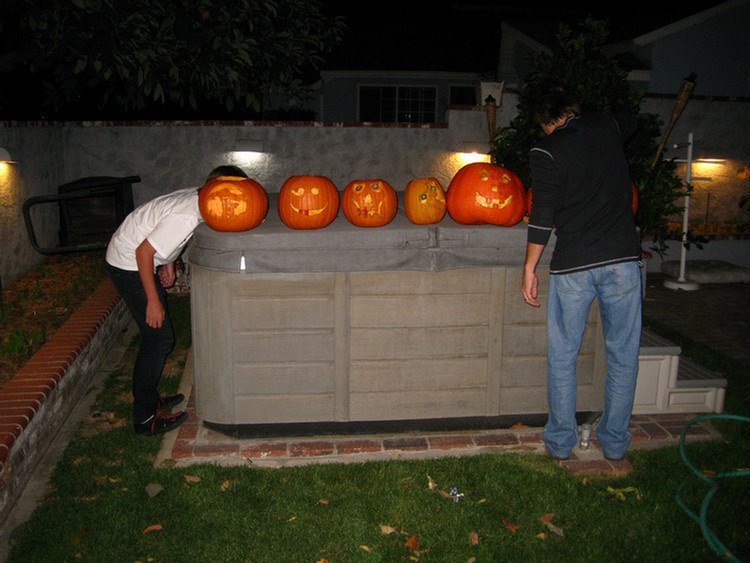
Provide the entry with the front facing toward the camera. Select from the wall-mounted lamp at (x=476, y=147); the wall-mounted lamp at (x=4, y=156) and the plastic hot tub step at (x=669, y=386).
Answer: the wall-mounted lamp at (x=476, y=147)

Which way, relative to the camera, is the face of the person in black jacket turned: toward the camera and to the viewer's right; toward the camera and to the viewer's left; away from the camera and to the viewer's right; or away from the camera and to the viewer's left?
away from the camera and to the viewer's left

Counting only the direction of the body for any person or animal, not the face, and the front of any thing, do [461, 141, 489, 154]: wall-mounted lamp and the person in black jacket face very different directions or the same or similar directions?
very different directions

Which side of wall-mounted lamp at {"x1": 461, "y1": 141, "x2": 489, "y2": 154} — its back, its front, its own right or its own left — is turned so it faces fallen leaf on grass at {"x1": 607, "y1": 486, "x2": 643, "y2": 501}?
front

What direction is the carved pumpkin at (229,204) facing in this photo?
toward the camera

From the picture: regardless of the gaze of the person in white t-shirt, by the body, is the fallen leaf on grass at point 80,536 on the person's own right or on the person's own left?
on the person's own right

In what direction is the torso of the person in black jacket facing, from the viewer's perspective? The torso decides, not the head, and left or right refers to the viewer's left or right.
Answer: facing away from the viewer

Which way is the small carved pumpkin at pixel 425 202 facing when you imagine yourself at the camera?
facing the viewer and to the right of the viewer

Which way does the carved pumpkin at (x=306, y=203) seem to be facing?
toward the camera

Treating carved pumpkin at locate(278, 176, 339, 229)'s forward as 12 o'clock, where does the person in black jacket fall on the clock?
The person in black jacket is roughly at 10 o'clock from the carved pumpkin.

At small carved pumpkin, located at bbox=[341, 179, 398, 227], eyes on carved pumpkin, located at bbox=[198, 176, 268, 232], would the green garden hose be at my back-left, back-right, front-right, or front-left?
back-left

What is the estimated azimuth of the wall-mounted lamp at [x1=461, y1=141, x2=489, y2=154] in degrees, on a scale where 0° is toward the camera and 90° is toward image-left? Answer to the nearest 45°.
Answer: approximately 0°

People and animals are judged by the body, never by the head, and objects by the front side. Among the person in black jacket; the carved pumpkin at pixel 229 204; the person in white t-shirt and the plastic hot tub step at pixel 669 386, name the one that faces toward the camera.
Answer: the carved pumpkin

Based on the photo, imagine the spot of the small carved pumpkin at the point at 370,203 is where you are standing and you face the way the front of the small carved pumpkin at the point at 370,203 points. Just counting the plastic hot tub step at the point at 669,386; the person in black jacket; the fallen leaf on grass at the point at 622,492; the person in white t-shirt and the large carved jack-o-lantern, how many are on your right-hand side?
1

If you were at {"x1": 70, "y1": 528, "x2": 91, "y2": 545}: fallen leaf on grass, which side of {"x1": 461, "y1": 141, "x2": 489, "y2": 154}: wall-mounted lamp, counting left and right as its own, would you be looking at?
front

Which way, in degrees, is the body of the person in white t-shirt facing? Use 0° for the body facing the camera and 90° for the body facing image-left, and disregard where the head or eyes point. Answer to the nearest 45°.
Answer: approximately 270°

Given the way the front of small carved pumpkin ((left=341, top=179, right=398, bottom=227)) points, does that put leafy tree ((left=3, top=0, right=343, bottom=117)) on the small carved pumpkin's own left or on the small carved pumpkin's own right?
on the small carved pumpkin's own right
